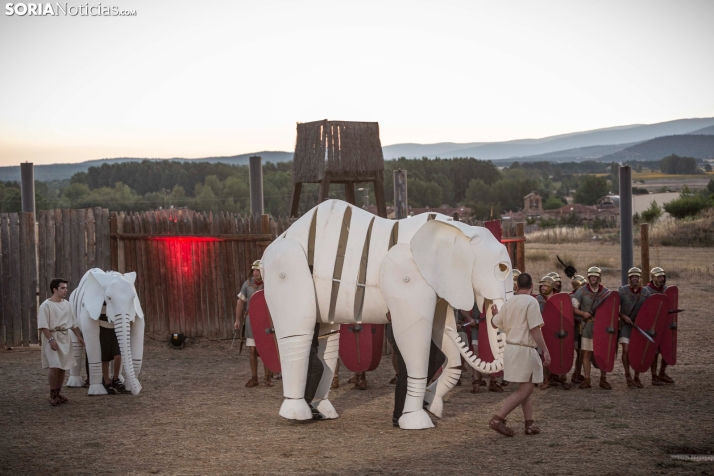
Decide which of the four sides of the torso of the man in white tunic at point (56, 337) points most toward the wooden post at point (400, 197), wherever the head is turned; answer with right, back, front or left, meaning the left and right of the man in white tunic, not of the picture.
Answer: left

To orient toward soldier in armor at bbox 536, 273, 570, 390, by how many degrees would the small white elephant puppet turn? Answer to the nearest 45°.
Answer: approximately 45° to its left

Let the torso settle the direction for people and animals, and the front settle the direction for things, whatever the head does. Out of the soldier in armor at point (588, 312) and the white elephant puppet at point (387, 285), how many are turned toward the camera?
1

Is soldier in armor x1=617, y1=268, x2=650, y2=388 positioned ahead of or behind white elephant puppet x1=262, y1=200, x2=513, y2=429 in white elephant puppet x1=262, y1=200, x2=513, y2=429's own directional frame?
ahead

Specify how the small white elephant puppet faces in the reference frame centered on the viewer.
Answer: facing the viewer and to the right of the viewer

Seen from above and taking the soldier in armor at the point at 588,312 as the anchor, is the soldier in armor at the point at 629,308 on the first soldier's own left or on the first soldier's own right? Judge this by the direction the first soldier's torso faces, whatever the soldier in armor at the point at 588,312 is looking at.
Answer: on the first soldier's own left

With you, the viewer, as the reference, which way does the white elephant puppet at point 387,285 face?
facing to the right of the viewer

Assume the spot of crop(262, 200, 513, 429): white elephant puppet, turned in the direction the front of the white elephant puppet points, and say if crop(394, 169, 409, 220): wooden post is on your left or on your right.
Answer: on your left

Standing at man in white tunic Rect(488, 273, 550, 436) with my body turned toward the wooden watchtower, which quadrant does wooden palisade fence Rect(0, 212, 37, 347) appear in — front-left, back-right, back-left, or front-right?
front-left

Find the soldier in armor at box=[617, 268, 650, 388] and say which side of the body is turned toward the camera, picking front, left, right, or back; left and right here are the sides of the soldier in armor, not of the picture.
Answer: front

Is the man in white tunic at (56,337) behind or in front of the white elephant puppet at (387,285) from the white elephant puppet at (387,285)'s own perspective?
behind

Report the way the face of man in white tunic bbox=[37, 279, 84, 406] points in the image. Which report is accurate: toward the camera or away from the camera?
toward the camera

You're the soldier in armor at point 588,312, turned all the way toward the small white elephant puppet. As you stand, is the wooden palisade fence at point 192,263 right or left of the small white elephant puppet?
right

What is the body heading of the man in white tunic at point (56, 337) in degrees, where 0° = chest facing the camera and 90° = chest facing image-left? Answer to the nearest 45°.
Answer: approximately 315°
